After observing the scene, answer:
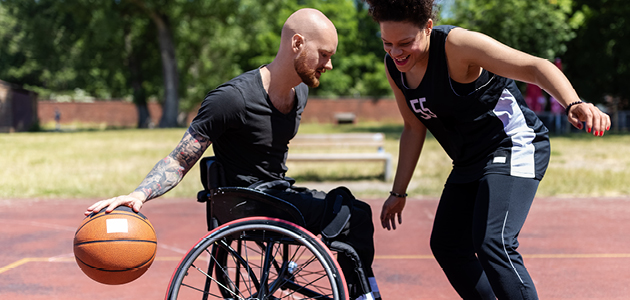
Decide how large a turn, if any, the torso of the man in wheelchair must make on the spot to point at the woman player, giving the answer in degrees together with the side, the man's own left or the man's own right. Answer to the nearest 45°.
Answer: approximately 45° to the man's own left

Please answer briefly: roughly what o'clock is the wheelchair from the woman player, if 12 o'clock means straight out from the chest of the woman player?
The wheelchair is roughly at 1 o'clock from the woman player.

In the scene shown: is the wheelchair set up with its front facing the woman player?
yes

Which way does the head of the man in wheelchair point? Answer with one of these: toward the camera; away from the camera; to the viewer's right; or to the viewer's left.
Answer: to the viewer's right

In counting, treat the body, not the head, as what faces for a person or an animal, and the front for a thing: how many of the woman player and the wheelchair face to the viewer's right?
1

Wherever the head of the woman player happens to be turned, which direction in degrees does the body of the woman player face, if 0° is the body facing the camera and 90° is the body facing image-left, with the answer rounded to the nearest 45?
approximately 45°

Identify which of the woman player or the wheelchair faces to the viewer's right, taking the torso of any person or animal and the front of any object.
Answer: the wheelchair

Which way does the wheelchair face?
to the viewer's right

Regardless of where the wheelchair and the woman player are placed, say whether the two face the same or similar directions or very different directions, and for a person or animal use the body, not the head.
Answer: very different directions
